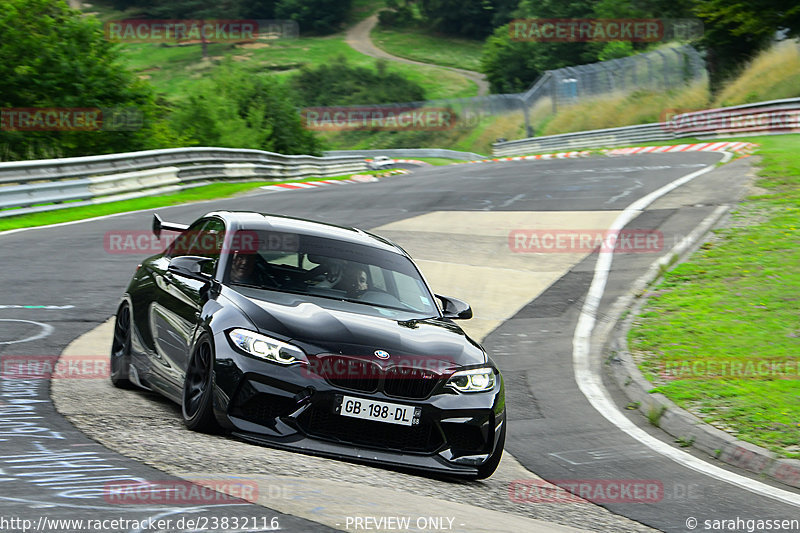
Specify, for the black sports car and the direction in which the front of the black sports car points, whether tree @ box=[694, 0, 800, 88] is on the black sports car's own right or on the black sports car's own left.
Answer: on the black sports car's own left

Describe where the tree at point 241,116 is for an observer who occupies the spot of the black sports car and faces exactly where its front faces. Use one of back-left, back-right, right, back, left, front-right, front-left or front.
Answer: back-left

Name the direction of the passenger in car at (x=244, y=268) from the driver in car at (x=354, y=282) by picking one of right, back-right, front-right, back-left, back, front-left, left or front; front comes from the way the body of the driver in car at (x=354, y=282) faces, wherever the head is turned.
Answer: back-right

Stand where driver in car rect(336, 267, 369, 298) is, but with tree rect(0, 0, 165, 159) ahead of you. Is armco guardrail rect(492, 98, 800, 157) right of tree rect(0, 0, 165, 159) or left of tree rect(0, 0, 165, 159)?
right

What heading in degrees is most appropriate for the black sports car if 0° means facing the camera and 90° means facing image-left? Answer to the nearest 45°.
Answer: approximately 315°

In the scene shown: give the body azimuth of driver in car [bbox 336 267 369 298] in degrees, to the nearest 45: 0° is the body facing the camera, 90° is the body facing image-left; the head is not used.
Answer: approximately 315°

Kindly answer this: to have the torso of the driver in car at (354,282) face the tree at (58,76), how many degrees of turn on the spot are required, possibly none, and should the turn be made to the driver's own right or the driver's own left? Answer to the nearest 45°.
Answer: approximately 135° to the driver's own left

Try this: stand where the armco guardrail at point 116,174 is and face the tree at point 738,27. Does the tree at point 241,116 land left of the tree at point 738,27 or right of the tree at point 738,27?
left
